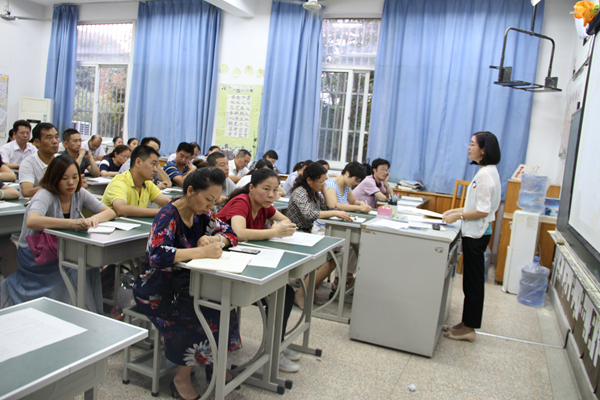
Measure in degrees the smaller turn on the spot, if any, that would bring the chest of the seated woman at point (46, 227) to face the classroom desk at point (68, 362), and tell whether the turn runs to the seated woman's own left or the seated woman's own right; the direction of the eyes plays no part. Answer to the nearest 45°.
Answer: approximately 45° to the seated woman's own right

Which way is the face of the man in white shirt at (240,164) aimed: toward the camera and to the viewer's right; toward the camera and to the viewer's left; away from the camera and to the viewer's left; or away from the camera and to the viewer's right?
toward the camera and to the viewer's right

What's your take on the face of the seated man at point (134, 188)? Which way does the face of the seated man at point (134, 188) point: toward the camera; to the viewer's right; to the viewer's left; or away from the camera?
to the viewer's right

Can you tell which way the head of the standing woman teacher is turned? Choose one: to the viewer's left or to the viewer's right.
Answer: to the viewer's left

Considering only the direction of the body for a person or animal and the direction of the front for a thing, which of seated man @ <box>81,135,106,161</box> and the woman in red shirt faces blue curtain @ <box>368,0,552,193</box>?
the seated man

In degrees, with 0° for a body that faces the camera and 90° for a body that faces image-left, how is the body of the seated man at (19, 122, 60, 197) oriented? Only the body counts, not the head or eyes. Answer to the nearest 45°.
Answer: approximately 315°

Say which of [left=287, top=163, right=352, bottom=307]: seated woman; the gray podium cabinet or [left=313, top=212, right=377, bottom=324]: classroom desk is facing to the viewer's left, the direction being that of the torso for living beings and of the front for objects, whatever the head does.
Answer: the classroom desk

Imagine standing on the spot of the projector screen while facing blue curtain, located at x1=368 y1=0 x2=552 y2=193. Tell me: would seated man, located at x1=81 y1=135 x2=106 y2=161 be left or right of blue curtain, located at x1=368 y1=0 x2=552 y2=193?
left

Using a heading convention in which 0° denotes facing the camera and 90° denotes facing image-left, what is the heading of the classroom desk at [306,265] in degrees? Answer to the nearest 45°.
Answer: approximately 135°

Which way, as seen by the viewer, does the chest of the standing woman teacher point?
to the viewer's left

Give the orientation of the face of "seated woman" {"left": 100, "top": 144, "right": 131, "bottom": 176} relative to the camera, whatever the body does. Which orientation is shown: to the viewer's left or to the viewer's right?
to the viewer's right

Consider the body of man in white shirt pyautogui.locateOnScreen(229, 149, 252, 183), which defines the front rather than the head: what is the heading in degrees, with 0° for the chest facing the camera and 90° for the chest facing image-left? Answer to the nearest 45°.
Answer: approximately 315°

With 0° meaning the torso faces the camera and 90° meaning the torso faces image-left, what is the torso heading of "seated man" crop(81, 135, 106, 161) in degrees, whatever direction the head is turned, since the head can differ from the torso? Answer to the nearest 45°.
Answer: approximately 315°

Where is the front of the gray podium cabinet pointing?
to the viewer's right

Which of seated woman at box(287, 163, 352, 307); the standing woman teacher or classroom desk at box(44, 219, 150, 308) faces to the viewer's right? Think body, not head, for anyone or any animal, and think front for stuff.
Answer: the seated woman

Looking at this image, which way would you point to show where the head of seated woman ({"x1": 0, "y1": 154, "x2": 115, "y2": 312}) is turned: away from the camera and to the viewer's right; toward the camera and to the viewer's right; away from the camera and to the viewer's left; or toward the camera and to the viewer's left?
toward the camera and to the viewer's right

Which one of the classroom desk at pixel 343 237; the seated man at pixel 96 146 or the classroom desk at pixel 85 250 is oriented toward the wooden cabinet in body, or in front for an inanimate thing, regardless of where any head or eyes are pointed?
the seated man
